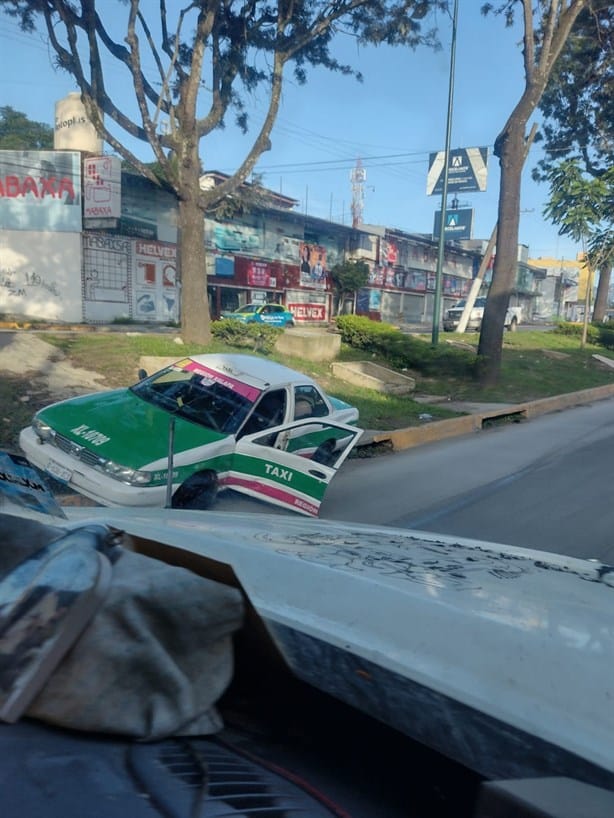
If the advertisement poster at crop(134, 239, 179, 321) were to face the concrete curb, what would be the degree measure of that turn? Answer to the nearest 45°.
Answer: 0° — it already faces it

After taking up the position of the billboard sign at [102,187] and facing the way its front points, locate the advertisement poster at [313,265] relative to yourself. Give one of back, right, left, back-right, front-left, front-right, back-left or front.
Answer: back-left

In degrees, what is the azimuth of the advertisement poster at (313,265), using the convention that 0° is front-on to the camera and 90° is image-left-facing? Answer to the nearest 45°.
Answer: approximately 315°

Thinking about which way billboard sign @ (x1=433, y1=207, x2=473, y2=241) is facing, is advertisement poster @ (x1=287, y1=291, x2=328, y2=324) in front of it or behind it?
behind

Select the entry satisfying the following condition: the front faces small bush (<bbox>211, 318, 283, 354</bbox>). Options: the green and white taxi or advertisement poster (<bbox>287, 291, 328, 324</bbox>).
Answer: the advertisement poster

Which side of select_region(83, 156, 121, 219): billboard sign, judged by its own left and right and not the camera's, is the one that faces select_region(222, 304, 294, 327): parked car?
left

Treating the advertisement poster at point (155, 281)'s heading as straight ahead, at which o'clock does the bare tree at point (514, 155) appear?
The bare tree is roughly at 11 o'clock from the advertisement poster.

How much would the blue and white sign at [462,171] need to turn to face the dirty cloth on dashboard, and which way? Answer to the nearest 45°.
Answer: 0° — it already faces it
